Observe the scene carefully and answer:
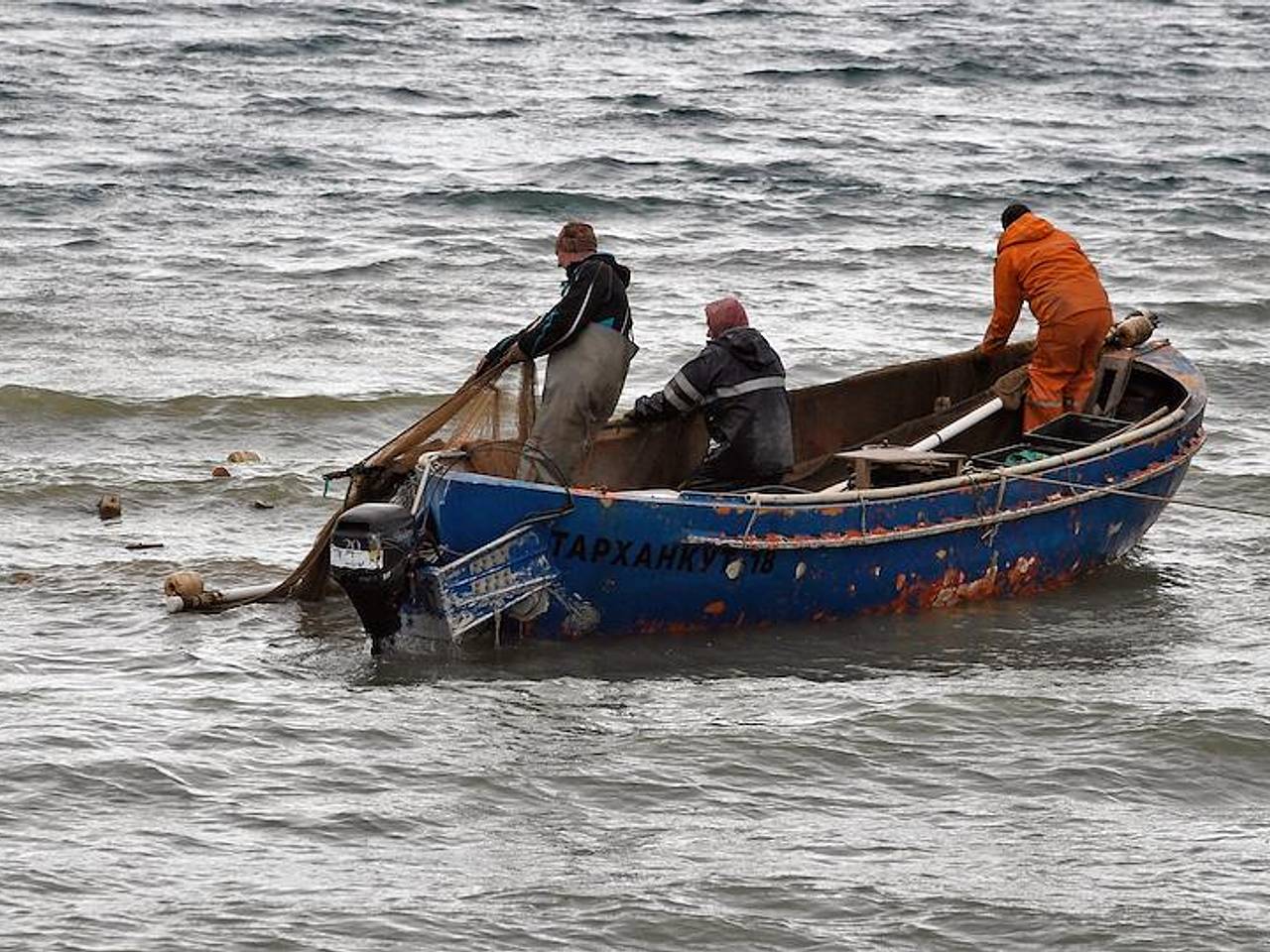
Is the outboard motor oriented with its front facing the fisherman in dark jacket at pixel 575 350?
yes

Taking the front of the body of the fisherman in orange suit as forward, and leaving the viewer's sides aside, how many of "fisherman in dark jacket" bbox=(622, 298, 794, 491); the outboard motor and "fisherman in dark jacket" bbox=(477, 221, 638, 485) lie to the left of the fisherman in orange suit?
3

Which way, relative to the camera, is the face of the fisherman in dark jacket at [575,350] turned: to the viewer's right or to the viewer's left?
to the viewer's left

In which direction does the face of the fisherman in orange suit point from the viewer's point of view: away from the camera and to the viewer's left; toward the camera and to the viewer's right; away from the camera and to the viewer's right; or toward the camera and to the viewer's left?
away from the camera and to the viewer's left

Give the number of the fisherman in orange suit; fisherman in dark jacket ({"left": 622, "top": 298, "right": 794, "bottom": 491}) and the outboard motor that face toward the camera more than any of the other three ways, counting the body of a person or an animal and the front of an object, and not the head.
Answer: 0

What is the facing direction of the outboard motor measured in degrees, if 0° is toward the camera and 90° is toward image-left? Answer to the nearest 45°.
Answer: approximately 225°

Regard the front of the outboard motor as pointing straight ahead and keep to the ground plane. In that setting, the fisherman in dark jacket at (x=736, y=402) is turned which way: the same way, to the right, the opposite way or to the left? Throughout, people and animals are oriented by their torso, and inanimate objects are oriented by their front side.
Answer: to the left

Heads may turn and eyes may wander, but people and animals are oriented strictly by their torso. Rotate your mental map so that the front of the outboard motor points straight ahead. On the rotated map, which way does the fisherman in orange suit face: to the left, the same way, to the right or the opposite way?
to the left

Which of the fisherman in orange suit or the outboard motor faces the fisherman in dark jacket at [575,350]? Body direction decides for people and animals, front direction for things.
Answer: the outboard motor

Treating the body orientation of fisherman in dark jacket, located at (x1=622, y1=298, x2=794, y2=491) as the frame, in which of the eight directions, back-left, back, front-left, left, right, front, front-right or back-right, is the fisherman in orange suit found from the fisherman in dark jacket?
right

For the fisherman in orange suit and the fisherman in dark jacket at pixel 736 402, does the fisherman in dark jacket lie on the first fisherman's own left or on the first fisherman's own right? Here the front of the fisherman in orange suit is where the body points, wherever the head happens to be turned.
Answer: on the first fisherman's own left

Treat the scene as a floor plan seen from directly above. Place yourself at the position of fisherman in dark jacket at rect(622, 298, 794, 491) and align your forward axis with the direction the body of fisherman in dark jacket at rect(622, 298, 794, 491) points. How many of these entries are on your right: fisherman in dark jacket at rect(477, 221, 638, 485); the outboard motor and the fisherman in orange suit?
1

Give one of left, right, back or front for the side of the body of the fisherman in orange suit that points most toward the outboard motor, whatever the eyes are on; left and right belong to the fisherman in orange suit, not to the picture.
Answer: left

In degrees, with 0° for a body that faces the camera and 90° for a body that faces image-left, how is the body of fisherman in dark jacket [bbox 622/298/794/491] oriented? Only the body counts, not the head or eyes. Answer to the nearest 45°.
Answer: approximately 135°

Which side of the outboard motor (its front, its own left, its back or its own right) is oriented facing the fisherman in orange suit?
front

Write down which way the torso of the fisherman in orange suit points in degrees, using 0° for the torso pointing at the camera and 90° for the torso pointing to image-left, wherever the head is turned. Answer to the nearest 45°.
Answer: approximately 135°

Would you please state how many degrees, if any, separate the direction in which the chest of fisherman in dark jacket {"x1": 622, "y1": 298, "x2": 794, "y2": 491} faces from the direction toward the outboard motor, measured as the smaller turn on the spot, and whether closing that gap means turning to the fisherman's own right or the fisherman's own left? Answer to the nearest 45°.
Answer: approximately 90° to the fisherman's own left
